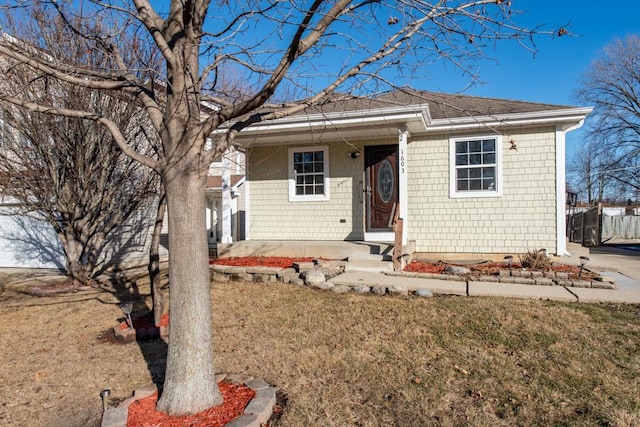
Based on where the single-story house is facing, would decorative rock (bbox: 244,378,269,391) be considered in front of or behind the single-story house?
in front

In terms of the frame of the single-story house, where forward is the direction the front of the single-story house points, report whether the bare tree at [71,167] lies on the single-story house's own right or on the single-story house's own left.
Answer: on the single-story house's own right

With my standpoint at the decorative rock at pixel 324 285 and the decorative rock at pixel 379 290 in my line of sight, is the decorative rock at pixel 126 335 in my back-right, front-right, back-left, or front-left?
back-right

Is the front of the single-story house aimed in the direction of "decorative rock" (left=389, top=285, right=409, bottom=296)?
yes

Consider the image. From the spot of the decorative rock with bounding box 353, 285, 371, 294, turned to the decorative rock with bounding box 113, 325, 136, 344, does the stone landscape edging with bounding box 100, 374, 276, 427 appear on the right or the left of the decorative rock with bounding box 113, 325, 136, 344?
left

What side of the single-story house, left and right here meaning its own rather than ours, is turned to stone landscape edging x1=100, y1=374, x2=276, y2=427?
front

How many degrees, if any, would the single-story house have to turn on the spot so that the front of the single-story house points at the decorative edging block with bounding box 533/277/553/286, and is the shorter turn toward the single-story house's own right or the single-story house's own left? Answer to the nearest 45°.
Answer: approximately 45° to the single-story house's own left

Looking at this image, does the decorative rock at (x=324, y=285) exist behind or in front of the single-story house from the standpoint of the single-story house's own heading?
in front

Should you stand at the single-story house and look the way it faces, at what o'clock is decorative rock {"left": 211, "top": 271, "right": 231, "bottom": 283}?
The decorative rock is roughly at 2 o'clock from the single-story house.

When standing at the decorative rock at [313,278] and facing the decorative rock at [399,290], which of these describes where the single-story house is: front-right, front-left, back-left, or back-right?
front-left

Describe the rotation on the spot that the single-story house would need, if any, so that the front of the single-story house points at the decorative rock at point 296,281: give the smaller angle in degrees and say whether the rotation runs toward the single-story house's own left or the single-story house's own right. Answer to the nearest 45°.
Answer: approximately 45° to the single-story house's own right

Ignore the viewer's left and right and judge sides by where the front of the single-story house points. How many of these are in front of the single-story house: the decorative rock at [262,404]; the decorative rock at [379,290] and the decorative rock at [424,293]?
3

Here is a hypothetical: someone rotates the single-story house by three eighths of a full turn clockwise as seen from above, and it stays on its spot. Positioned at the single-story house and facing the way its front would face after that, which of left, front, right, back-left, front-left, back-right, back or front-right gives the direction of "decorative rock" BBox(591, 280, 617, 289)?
back

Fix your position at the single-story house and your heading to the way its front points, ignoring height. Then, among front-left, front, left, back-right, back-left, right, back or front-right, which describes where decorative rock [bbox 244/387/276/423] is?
front

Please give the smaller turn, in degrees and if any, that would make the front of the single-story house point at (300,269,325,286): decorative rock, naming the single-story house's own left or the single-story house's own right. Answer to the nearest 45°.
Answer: approximately 45° to the single-story house's own right

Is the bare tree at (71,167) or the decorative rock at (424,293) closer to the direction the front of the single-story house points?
the decorative rock

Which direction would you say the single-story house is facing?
toward the camera
